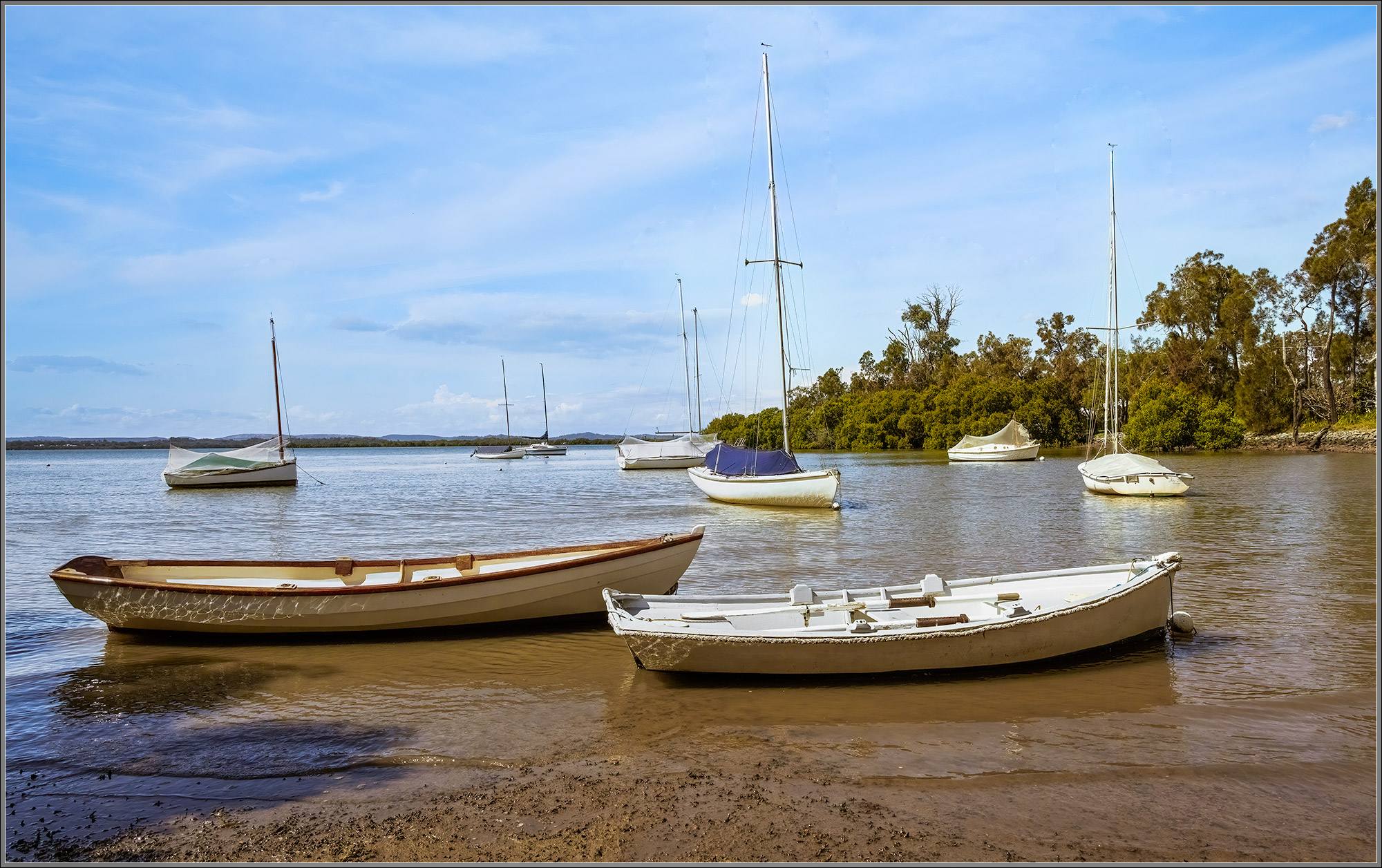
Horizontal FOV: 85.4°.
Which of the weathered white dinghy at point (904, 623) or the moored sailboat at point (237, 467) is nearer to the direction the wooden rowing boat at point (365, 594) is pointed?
the weathered white dinghy

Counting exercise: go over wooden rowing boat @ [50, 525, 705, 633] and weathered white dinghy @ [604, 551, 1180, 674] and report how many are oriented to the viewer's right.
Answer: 2

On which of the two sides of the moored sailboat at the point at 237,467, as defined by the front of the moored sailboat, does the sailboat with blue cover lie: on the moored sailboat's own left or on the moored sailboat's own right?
on the moored sailboat's own right

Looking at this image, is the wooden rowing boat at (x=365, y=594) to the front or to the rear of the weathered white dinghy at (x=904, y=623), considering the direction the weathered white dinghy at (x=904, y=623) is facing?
to the rear

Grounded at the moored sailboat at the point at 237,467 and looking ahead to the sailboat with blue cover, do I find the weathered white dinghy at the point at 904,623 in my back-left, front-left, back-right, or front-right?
front-right

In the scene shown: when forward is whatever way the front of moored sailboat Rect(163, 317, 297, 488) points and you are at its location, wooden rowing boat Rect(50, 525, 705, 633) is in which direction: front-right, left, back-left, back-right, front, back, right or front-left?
right

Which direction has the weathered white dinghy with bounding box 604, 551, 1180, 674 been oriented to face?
to the viewer's right

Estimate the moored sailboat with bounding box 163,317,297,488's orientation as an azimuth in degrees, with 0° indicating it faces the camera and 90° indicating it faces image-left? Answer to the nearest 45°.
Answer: approximately 270°

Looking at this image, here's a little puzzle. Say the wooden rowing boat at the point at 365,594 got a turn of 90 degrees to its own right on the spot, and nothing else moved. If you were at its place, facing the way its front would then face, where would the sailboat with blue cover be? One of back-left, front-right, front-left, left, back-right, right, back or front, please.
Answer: back-left

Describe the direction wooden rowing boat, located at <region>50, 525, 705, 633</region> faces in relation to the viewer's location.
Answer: facing to the right of the viewer

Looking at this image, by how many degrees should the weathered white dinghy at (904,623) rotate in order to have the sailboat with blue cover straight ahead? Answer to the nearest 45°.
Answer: approximately 90° to its left

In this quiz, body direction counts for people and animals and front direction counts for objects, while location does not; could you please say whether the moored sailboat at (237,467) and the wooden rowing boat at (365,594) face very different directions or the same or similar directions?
same or similar directions

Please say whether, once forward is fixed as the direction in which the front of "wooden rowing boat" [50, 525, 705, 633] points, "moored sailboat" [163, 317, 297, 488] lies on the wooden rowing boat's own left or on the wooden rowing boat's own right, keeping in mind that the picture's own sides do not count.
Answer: on the wooden rowing boat's own left

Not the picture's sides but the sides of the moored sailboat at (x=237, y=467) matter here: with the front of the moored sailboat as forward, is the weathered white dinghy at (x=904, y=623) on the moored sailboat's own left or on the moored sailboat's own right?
on the moored sailboat's own right

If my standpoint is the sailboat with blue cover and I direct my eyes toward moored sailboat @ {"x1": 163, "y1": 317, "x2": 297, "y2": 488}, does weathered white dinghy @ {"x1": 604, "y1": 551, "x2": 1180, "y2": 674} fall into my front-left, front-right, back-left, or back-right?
back-left
